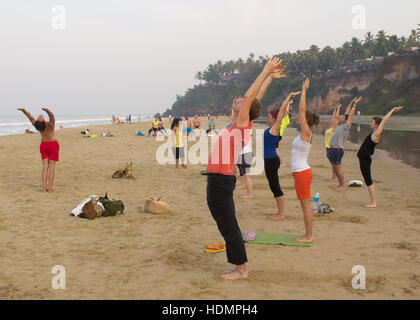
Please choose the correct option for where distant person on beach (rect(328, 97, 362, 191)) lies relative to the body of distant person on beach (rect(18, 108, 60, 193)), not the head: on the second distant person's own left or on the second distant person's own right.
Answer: on the second distant person's own right

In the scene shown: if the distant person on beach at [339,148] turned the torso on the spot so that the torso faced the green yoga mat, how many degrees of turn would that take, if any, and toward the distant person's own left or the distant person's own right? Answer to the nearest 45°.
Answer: approximately 90° to the distant person's own left

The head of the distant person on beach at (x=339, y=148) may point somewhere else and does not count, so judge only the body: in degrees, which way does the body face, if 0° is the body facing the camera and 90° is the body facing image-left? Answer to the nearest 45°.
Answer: approximately 90°

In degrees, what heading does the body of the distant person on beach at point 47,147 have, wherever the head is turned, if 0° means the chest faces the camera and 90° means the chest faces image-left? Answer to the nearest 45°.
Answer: approximately 225°
